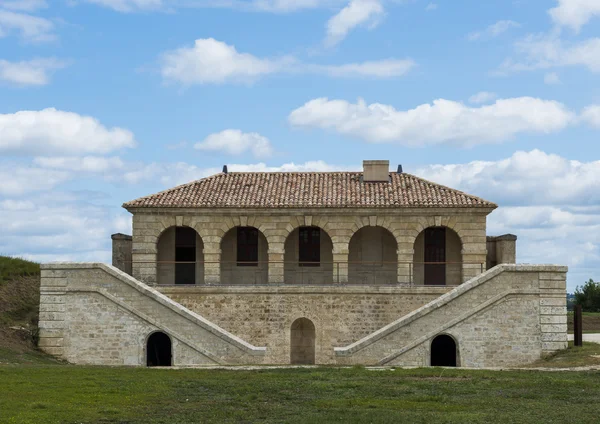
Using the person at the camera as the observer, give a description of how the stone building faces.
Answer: facing the viewer

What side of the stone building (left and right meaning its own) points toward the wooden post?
left
